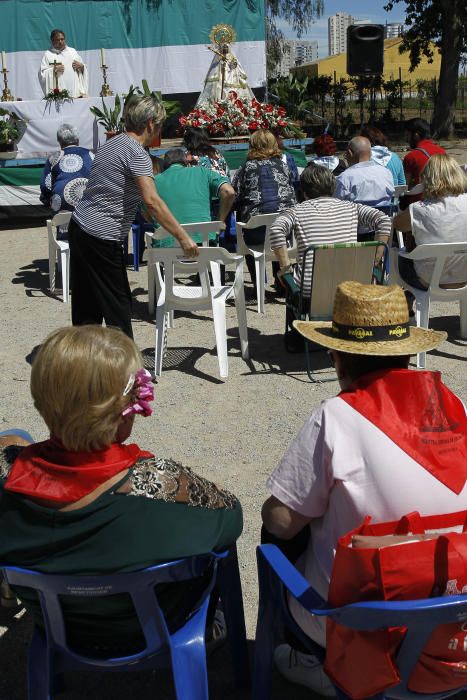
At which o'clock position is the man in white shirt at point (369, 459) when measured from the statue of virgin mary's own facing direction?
The man in white shirt is roughly at 12 o'clock from the statue of virgin mary.

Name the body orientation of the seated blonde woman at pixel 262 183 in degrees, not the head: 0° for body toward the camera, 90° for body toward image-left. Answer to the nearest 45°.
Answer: approximately 180°

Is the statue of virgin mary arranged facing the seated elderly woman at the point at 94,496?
yes

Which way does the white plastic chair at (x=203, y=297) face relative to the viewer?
away from the camera

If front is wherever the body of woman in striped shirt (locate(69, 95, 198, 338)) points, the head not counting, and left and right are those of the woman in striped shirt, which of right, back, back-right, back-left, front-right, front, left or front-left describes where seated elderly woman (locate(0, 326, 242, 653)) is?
back-right

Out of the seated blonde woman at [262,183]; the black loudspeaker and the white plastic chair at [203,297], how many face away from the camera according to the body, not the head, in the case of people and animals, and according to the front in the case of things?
2

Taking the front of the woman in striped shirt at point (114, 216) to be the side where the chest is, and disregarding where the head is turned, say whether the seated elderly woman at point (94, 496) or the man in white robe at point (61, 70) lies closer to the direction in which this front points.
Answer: the man in white robe

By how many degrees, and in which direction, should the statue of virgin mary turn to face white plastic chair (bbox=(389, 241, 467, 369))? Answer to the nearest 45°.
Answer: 0° — it already faces it

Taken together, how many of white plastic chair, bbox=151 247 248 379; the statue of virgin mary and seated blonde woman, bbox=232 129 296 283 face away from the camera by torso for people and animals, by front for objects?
2

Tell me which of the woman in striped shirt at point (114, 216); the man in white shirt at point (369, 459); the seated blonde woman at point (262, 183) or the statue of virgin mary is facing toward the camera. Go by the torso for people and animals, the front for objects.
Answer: the statue of virgin mary

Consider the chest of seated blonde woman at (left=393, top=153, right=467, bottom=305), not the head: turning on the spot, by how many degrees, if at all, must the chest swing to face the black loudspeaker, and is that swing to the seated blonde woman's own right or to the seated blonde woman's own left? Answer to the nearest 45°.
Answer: approximately 45° to the seated blonde woman's own right

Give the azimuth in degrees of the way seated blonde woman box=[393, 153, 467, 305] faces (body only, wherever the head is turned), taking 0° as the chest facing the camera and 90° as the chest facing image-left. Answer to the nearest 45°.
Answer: approximately 135°

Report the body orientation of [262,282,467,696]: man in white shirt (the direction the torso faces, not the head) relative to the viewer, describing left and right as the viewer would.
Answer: facing away from the viewer and to the left of the viewer

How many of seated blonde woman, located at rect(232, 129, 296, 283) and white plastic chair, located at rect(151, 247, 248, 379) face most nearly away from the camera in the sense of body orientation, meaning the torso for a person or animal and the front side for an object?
2
